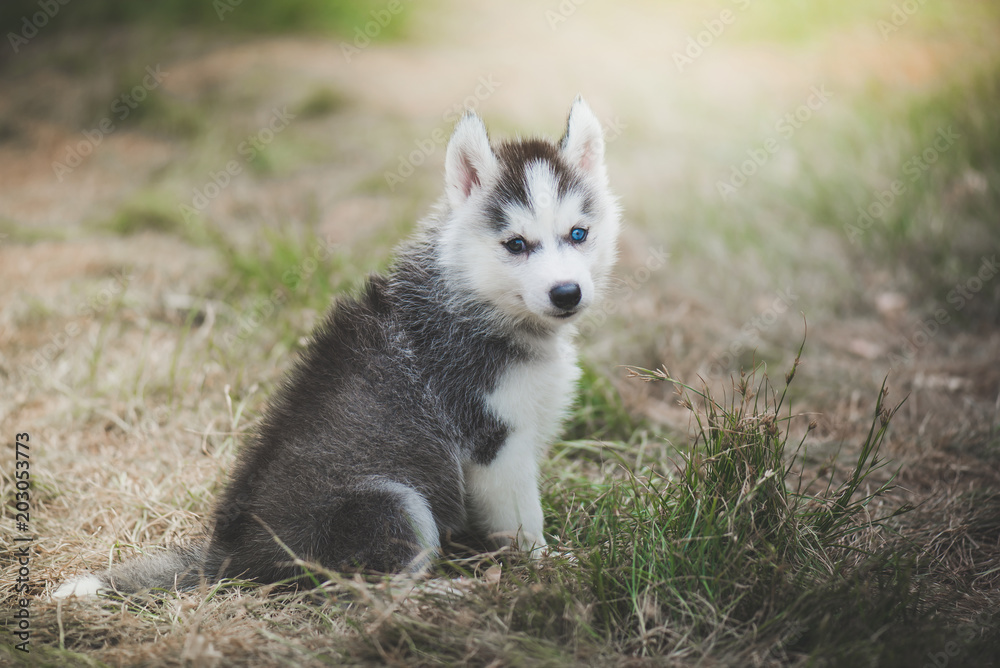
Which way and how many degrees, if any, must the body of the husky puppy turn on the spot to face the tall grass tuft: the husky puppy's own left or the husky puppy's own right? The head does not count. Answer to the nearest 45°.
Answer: approximately 45° to the husky puppy's own right

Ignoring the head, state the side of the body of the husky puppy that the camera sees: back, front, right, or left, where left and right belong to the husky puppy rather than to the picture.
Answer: right
